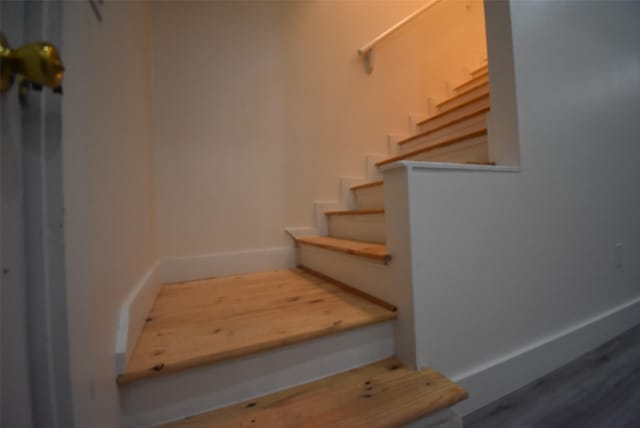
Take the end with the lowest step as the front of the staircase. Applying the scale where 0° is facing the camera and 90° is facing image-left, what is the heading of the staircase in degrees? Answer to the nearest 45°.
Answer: approximately 0°

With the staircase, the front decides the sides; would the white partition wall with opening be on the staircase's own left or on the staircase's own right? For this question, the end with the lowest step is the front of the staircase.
on the staircase's own left
